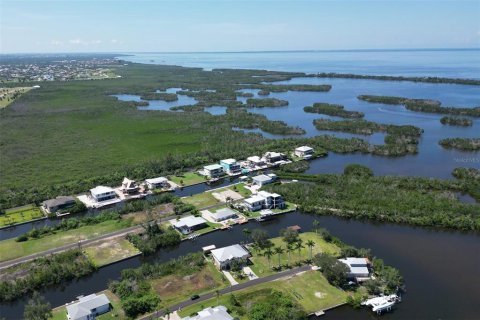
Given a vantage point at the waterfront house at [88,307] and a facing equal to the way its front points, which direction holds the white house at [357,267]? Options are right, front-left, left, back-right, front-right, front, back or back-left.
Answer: front-left

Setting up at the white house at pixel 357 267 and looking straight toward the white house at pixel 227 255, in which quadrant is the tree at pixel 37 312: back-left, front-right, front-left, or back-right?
front-left

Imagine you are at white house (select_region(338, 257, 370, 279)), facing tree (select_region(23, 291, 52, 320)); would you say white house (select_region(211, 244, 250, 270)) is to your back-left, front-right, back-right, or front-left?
front-right

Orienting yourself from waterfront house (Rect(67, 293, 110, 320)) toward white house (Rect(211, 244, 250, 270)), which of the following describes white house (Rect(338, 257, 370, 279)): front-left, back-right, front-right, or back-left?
front-right
